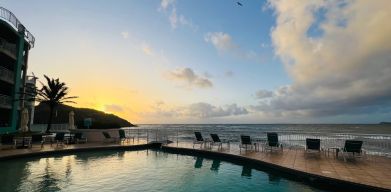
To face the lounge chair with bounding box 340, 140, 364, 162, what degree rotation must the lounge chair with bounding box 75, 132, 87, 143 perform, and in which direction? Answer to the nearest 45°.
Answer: approximately 45° to its right
